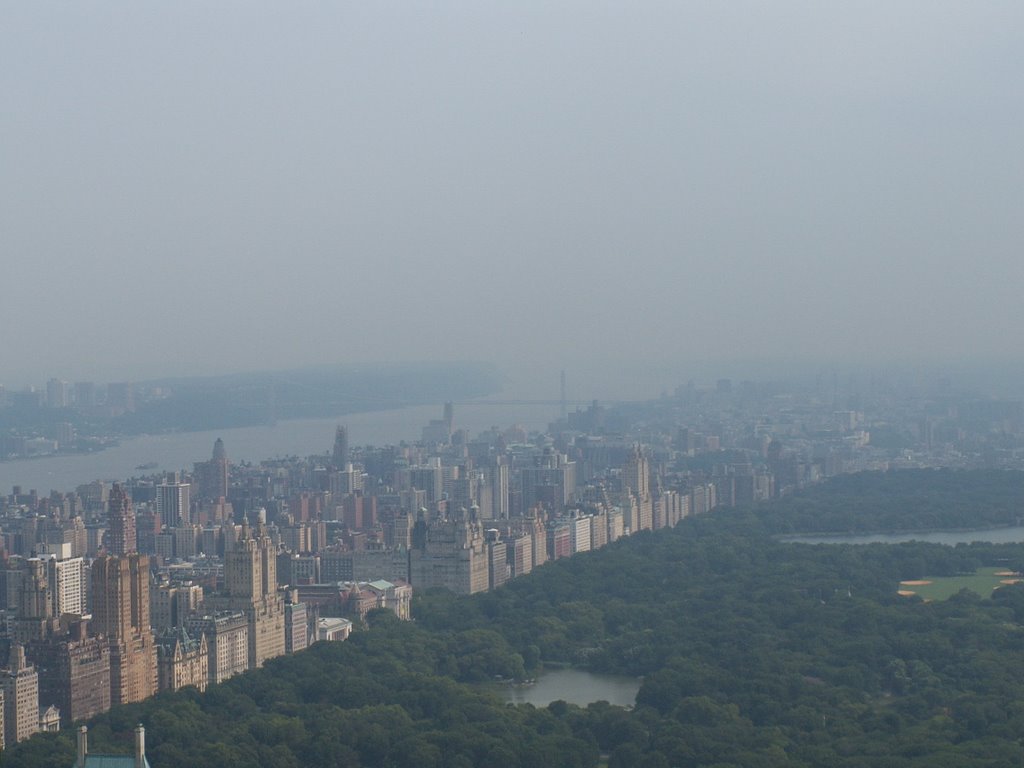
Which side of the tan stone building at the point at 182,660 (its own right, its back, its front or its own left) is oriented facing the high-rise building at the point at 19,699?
right

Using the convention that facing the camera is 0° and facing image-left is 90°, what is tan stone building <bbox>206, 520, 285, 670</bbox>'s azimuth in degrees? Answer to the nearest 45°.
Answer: approximately 315°

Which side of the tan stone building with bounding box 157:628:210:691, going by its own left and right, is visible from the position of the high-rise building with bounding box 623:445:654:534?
left

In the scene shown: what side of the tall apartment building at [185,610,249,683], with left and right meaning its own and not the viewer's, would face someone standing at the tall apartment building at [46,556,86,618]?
back

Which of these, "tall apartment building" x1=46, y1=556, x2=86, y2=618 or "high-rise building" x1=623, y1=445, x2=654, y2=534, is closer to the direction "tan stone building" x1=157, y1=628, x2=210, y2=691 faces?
the high-rise building

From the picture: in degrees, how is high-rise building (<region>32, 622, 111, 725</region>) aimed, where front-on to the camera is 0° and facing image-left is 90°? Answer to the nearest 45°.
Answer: approximately 315°

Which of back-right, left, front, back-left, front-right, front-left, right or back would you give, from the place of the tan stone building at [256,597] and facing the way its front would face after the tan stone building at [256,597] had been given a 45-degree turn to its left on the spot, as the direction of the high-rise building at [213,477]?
left
